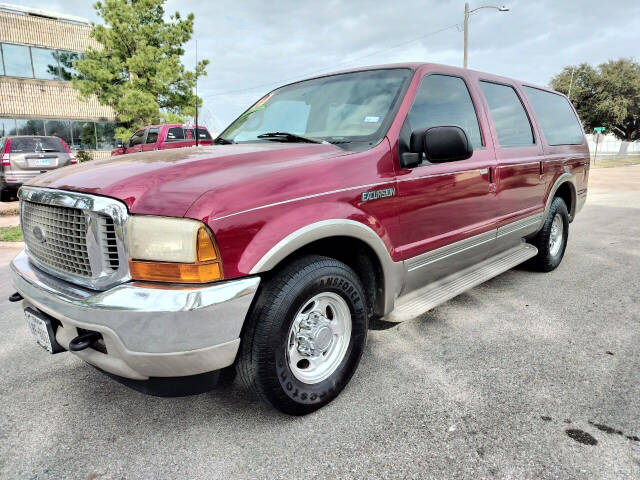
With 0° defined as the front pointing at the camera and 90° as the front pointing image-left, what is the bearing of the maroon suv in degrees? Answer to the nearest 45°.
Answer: approximately 45°

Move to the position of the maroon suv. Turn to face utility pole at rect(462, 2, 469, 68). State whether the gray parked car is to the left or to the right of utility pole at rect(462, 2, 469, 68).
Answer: left

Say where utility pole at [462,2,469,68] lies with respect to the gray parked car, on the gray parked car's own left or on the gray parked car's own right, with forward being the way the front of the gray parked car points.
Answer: on the gray parked car's own right

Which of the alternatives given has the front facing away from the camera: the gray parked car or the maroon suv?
the gray parked car

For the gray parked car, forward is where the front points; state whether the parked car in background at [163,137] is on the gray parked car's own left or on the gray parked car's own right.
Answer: on the gray parked car's own right

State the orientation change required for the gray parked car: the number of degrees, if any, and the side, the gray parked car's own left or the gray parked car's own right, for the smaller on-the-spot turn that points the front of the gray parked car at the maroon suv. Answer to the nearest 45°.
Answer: approximately 180°

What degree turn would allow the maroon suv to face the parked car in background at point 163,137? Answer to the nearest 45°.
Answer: approximately 135° to its right

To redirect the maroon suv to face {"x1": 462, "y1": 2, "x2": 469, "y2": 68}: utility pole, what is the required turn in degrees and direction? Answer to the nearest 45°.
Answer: approximately 135° to its right

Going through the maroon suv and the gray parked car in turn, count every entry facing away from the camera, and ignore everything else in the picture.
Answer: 1

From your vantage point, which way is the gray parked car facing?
away from the camera

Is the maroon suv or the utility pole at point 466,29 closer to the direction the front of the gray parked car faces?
the utility pole

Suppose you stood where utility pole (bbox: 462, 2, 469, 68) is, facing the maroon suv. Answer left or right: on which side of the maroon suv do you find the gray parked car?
right

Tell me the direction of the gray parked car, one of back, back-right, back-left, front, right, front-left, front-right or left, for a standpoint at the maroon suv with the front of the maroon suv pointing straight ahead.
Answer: right
